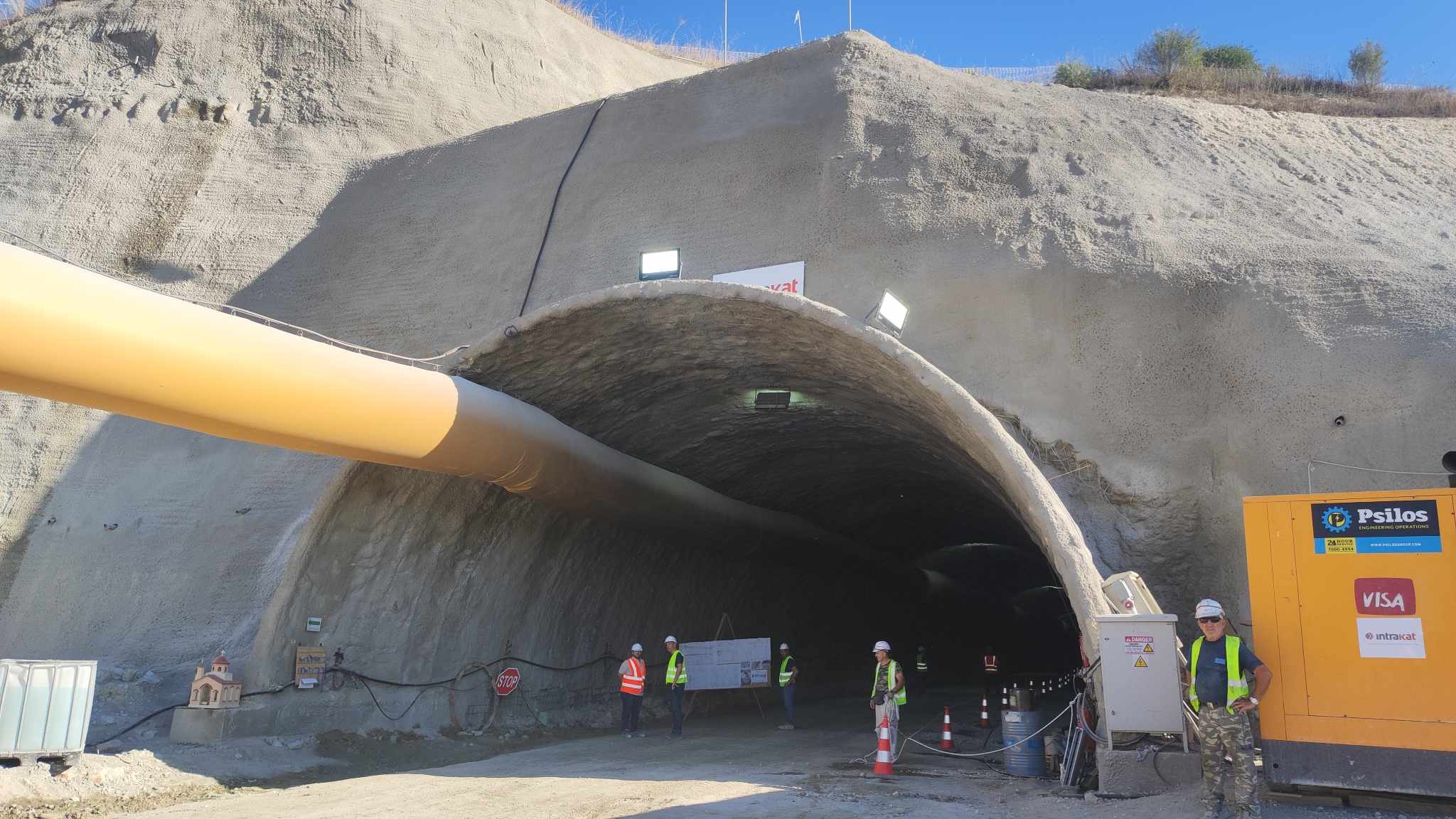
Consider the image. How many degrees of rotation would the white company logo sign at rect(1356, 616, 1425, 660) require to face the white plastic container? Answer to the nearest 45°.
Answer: approximately 90° to its right

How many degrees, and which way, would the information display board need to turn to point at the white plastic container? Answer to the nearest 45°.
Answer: approximately 45° to its right

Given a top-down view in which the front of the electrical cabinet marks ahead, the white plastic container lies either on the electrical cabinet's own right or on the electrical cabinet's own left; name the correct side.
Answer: on the electrical cabinet's own right

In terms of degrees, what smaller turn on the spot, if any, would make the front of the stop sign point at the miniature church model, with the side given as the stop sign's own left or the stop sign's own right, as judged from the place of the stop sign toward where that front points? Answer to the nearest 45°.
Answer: approximately 90° to the stop sign's own right

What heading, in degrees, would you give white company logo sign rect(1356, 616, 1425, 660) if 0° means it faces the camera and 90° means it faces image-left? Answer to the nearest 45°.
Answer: approximately 0°

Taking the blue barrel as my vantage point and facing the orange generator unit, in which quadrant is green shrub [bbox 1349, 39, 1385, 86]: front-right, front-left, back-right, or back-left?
back-left
